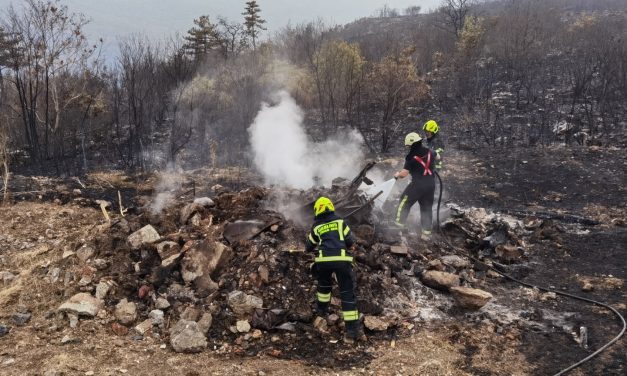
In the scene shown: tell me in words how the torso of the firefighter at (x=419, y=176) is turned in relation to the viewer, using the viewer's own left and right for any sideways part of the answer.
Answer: facing away from the viewer and to the left of the viewer

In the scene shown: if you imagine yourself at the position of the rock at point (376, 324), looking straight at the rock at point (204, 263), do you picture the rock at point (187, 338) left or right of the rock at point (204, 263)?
left

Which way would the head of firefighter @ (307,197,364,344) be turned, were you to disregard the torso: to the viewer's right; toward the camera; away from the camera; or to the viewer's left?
away from the camera

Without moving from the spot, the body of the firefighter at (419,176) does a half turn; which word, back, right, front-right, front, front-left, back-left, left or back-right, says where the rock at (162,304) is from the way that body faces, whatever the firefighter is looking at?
right

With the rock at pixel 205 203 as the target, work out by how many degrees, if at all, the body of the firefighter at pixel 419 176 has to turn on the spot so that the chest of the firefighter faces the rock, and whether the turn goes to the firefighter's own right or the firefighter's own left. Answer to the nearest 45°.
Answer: approximately 45° to the firefighter's own left

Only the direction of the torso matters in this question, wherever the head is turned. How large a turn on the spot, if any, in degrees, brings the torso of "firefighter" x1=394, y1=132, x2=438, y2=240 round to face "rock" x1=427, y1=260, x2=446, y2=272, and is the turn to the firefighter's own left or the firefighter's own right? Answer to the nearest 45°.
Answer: approximately 135° to the firefighter's own left

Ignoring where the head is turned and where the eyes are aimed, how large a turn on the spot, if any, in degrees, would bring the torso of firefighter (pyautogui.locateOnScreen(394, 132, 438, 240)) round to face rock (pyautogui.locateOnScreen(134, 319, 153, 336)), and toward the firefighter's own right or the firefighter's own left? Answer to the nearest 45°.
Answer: approximately 90° to the firefighter's own left

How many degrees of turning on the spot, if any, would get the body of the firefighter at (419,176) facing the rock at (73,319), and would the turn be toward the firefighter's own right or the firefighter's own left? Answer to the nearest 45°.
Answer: approximately 90° to the firefighter's own left

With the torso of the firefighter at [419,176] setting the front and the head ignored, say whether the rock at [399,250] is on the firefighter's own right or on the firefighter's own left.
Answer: on the firefighter's own left
